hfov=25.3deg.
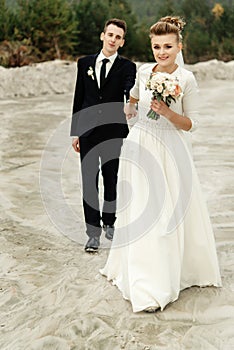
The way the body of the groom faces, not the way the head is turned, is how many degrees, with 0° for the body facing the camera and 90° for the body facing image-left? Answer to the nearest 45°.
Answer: approximately 0°

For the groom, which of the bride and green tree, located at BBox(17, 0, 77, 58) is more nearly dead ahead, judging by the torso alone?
the bride

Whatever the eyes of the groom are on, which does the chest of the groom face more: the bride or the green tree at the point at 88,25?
the bride

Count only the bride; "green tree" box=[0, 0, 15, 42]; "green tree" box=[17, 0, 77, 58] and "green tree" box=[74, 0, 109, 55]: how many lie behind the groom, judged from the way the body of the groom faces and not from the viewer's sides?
3

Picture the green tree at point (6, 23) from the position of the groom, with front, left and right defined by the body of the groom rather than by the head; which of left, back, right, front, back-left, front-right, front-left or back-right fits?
back

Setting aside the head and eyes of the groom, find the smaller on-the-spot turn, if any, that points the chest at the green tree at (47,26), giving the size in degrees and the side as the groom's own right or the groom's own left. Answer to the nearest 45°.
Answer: approximately 180°

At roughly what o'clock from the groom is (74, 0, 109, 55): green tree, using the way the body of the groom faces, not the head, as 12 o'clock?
The green tree is roughly at 6 o'clock from the groom.

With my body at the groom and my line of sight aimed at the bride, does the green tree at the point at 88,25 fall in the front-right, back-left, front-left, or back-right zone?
back-left

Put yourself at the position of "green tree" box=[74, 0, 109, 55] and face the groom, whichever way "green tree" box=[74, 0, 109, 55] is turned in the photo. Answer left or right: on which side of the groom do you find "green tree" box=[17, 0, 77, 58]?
right
